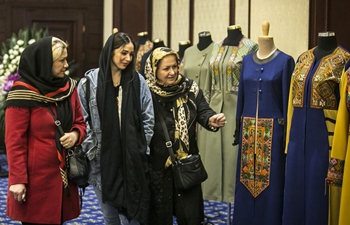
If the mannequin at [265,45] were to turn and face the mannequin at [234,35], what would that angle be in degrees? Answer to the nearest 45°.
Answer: approximately 90° to its right

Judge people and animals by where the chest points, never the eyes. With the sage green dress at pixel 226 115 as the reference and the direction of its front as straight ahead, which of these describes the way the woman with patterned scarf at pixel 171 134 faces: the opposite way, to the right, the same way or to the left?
to the left

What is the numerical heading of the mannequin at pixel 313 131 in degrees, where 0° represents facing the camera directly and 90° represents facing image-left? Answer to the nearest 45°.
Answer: approximately 45°

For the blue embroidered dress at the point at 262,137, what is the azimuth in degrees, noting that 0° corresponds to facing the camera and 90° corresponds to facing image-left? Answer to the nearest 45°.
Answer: approximately 45°

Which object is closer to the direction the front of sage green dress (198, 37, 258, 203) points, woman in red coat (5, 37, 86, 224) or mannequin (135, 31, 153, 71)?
the woman in red coat

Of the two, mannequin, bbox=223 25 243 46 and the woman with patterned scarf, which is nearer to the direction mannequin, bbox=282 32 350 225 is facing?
the woman with patterned scarf

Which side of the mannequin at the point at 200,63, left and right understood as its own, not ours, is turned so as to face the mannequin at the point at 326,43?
left

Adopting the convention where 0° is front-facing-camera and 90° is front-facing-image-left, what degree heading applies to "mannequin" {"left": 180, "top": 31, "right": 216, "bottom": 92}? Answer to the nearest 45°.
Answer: approximately 45°

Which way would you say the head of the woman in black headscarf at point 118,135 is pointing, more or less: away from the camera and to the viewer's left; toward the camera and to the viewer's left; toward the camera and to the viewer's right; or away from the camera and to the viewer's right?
toward the camera and to the viewer's right

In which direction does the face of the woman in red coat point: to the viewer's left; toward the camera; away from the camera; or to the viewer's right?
to the viewer's right

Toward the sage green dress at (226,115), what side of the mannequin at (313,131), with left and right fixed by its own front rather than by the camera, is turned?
right
